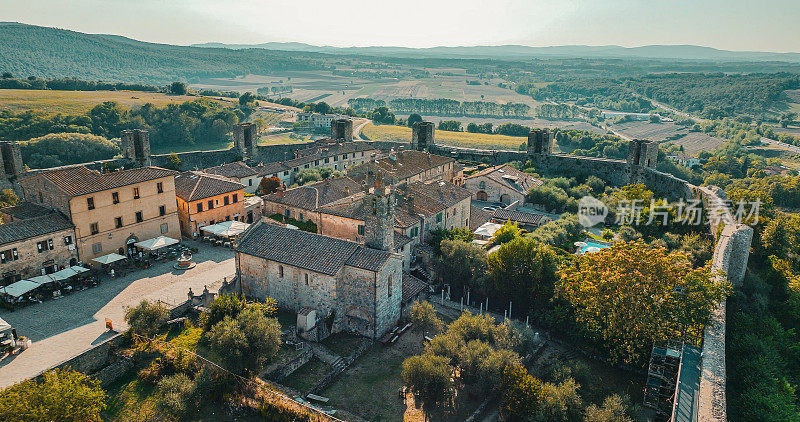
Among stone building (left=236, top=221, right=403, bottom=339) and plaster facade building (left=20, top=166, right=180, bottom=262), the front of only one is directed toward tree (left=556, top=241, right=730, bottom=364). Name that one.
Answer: the plaster facade building

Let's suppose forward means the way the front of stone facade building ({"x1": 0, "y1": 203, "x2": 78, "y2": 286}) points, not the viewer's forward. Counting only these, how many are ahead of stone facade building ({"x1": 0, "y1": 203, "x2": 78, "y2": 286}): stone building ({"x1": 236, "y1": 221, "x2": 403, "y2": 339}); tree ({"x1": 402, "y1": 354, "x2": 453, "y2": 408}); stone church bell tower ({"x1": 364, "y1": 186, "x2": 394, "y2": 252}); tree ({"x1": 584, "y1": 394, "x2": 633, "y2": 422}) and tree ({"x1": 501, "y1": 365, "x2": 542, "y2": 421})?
5

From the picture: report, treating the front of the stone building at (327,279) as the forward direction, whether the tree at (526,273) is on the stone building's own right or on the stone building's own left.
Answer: on the stone building's own right

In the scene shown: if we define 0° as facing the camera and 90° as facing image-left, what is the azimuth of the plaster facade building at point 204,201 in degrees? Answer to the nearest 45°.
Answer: approximately 315°

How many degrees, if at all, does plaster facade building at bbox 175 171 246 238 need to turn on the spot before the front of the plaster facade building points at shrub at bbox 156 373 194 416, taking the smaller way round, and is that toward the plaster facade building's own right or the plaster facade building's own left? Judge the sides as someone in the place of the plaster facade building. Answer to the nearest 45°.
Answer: approximately 45° to the plaster facade building's own right

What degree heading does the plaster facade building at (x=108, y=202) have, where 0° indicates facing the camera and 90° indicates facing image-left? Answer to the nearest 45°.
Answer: approximately 315°

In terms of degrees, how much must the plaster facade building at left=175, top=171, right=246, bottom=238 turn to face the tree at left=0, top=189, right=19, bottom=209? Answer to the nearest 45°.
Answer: approximately 135° to its right

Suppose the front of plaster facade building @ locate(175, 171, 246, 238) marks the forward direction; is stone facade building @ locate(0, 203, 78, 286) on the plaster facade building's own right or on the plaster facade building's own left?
on the plaster facade building's own right

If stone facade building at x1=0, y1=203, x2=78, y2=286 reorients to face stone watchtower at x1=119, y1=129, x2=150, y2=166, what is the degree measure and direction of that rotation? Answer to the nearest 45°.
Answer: approximately 90° to its left

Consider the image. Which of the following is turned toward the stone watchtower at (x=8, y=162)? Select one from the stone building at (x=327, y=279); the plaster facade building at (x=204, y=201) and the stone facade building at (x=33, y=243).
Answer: the stone building at (x=327, y=279)
